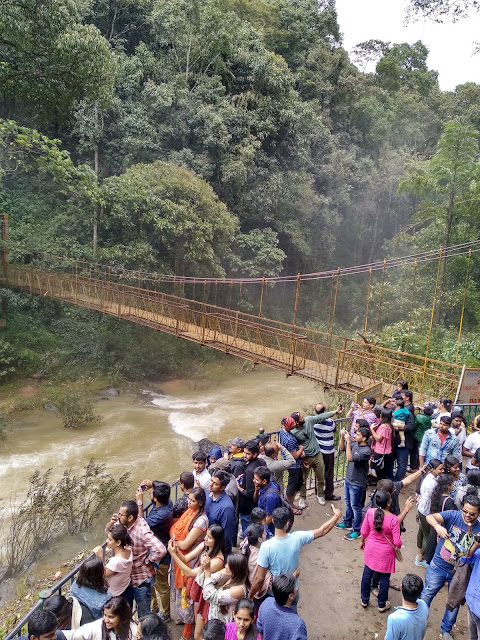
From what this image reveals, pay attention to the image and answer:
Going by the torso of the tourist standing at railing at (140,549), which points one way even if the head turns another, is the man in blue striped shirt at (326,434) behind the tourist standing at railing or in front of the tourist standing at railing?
behind

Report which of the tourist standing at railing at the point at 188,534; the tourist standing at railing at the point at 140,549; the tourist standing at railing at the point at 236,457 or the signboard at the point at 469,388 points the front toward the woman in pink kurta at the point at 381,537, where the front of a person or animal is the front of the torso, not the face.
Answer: the signboard

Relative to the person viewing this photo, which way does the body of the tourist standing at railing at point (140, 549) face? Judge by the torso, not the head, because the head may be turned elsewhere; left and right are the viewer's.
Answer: facing to the left of the viewer

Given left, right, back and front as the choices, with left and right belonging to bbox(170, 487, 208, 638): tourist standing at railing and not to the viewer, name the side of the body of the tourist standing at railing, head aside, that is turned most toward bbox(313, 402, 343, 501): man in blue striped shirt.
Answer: back

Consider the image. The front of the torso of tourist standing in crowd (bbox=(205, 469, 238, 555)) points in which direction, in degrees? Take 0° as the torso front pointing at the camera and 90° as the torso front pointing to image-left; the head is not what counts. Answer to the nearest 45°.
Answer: approximately 45°

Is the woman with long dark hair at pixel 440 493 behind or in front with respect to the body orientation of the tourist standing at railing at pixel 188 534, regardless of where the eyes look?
behind

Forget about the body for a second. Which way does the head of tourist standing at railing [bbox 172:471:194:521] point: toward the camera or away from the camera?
away from the camera

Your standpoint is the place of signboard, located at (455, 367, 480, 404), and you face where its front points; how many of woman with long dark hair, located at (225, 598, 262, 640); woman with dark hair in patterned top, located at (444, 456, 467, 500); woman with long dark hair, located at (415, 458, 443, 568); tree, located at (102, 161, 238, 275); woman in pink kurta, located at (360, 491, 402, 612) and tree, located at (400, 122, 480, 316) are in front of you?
4

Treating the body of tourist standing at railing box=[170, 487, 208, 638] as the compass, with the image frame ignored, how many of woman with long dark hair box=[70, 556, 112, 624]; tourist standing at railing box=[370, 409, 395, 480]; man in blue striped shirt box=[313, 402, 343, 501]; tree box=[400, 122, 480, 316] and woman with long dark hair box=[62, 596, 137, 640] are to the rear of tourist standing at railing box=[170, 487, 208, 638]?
3

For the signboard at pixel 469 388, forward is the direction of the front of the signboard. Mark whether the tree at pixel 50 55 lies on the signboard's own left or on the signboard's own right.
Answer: on the signboard's own right

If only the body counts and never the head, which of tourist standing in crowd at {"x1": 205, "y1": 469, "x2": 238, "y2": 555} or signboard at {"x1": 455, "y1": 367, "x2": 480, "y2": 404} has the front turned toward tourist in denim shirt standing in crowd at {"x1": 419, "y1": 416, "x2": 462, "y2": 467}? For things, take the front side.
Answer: the signboard
